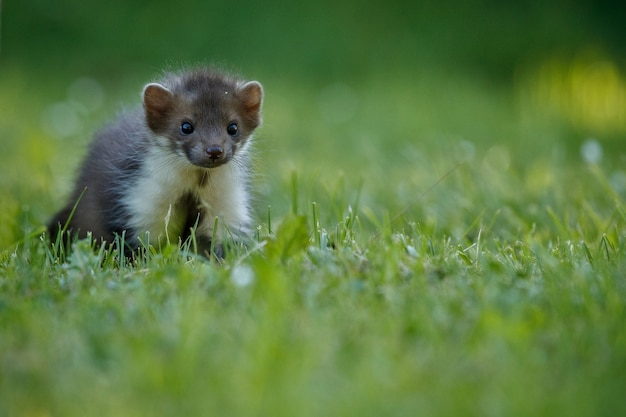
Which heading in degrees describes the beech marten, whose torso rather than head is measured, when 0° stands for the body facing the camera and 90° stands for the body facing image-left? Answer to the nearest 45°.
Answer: approximately 315°
